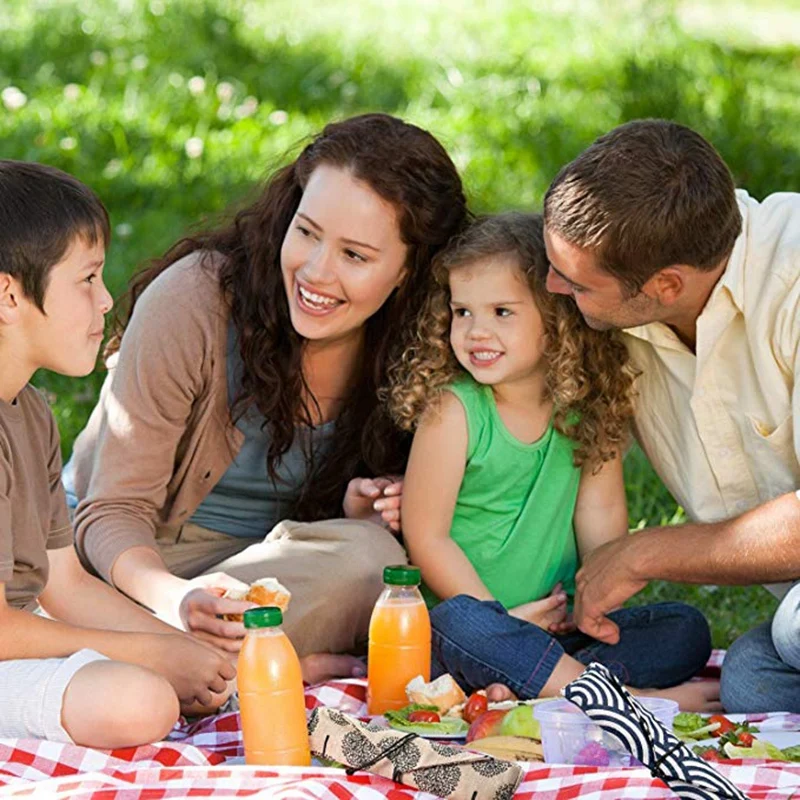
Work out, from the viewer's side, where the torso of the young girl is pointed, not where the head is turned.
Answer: toward the camera

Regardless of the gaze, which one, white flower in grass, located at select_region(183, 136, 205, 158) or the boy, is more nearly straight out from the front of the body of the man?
the boy

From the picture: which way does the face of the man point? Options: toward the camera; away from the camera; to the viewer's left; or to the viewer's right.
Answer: to the viewer's left

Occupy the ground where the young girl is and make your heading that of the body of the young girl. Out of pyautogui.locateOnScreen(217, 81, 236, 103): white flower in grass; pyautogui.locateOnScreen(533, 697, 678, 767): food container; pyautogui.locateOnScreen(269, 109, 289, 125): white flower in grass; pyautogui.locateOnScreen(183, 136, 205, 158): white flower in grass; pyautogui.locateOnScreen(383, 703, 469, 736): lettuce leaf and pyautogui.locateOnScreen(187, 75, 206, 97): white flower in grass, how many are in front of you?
2

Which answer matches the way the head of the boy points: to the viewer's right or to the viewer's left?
to the viewer's right

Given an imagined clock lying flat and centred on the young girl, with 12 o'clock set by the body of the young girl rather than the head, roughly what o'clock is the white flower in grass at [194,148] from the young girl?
The white flower in grass is roughly at 5 o'clock from the young girl.

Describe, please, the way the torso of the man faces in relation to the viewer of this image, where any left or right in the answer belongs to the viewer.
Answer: facing the viewer and to the left of the viewer

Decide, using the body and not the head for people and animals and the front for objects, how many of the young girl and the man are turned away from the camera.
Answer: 0

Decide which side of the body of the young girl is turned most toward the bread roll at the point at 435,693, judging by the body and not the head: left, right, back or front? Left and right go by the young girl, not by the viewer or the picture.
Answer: front

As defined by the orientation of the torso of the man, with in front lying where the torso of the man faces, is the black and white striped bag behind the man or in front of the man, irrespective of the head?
in front

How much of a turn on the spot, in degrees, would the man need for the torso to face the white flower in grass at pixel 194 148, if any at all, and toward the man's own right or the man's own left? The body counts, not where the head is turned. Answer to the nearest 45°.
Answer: approximately 90° to the man's own right

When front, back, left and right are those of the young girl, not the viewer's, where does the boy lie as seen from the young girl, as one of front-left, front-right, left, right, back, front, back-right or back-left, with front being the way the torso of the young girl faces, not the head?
front-right

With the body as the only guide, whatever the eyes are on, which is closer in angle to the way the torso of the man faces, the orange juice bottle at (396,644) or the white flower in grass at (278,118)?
the orange juice bottle

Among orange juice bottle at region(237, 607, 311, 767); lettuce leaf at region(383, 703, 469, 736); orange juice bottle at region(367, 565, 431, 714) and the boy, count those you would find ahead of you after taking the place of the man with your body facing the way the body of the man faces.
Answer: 4

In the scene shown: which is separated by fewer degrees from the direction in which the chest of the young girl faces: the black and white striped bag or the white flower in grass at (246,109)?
the black and white striped bag

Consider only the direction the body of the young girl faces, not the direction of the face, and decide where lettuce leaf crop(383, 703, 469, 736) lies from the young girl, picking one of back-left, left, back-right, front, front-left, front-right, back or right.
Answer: front

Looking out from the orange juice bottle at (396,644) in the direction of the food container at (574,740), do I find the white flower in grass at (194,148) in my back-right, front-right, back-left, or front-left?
back-left
